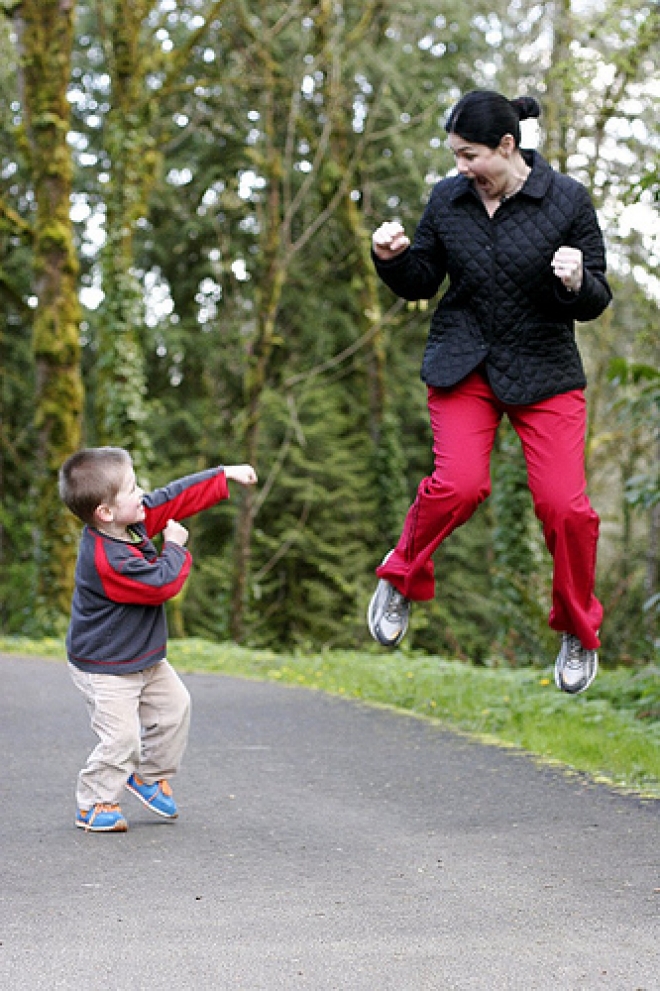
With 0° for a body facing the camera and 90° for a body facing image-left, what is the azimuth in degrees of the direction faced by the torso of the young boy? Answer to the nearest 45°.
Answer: approximately 270°

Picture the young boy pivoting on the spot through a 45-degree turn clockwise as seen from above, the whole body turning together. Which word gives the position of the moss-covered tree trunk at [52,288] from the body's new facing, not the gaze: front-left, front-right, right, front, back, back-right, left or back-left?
back-left

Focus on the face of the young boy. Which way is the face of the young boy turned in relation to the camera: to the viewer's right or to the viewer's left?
to the viewer's right

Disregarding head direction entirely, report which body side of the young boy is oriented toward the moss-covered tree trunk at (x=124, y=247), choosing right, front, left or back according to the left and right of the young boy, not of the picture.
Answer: left
